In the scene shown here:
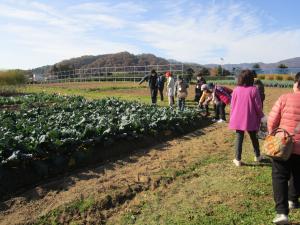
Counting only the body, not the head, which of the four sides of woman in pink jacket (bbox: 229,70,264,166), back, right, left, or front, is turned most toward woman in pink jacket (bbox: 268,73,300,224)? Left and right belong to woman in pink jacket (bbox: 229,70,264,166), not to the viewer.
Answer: back

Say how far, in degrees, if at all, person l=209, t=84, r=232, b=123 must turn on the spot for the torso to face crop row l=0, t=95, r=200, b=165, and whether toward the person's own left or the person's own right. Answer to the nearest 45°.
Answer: approximately 45° to the person's own left

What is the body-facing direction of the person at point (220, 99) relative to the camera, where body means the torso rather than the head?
to the viewer's left

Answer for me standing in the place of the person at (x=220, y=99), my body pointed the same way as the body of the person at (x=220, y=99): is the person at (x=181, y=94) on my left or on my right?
on my right

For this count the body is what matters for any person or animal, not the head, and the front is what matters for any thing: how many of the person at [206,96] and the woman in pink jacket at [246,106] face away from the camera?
1

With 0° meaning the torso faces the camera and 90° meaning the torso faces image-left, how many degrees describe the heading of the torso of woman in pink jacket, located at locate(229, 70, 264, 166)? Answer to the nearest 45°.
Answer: approximately 180°

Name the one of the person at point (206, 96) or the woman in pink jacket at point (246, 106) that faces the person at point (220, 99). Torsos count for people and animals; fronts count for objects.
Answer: the woman in pink jacket

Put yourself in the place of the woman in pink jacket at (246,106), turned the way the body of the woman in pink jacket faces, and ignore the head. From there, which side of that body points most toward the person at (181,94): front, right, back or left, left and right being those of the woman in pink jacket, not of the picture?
front

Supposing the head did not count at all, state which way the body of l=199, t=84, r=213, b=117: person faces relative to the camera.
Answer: to the viewer's left

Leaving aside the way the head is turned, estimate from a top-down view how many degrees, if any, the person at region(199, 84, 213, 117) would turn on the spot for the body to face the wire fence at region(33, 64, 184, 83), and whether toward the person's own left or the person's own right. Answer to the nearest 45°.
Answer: approximately 90° to the person's own right

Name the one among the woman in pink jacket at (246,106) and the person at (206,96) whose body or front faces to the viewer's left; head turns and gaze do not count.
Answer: the person

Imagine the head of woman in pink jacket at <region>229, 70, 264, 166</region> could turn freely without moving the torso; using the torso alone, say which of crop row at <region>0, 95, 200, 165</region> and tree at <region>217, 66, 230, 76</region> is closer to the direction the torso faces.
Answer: the tree

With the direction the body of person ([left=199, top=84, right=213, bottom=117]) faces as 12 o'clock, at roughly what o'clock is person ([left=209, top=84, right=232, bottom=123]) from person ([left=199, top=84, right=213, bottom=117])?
person ([left=209, top=84, right=232, bottom=123]) is roughly at 8 o'clock from person ([left=199, top=84, right=213, bottom=117]).

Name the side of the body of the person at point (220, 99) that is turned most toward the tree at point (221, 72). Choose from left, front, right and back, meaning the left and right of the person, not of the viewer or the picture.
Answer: right

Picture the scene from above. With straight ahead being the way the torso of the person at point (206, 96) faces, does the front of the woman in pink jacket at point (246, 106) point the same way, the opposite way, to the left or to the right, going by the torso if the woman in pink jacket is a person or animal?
to the right

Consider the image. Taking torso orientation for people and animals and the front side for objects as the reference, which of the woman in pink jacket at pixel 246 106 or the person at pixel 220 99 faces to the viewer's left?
the person

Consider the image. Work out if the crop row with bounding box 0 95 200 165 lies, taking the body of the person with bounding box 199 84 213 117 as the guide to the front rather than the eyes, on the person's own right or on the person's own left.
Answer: on the person's own left
